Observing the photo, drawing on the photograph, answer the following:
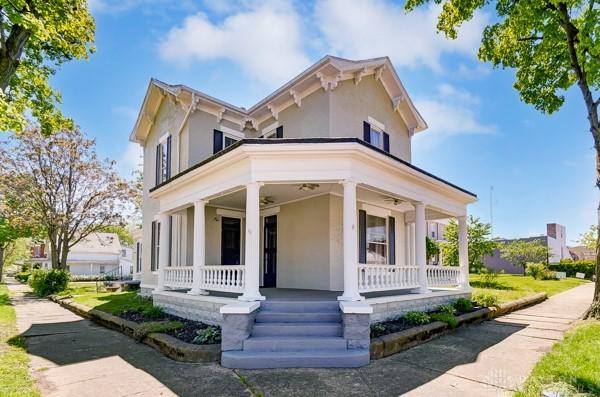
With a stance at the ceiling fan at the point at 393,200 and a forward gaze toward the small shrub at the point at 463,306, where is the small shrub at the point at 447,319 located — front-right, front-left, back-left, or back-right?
front-right

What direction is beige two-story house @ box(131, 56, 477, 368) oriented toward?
toward the camera

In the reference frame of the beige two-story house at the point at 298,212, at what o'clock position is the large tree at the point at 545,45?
The large tree is roughly at 9 o'clock from the beige two-story house.

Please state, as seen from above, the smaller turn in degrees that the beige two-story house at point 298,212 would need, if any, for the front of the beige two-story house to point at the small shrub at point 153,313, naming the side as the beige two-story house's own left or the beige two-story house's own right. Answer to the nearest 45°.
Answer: approximately 90° to the beige two-story house's own right

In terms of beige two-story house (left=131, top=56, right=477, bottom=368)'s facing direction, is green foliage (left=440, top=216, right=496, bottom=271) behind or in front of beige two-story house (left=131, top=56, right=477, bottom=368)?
behind

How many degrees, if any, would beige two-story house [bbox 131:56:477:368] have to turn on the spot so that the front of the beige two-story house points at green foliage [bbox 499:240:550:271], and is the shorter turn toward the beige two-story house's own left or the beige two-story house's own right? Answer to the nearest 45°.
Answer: approximately 135° to the beige two-story house's own left

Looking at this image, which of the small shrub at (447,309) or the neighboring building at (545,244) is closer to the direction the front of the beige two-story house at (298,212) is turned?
the small shrub

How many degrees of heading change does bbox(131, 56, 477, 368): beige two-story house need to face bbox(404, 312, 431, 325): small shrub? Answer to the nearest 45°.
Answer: approximately 45° to its left

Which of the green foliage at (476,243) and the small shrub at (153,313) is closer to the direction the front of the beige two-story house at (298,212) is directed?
the small shrub

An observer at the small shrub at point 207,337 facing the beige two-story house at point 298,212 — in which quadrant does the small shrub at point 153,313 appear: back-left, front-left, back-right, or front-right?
front-left

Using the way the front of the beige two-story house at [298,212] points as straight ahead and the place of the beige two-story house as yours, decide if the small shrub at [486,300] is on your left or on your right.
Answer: on your left

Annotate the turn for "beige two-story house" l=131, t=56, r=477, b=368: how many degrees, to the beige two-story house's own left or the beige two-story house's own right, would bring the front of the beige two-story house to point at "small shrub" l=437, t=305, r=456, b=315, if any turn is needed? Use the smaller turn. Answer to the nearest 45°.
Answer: approximately 90° to the beige two-story house's own left
